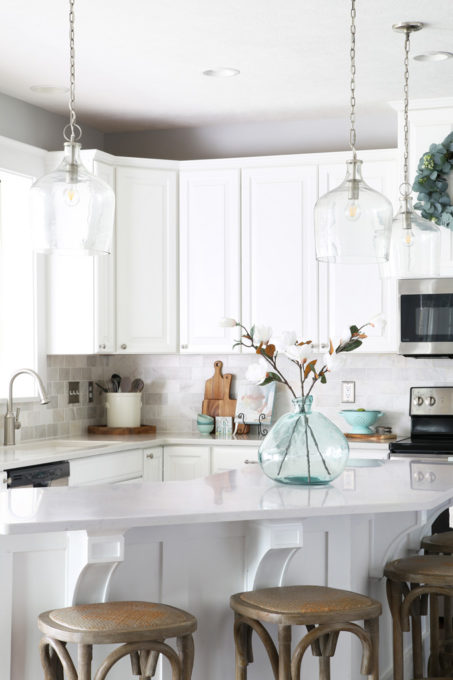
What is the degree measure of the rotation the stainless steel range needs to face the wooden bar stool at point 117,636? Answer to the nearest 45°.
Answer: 0° — it already faces it

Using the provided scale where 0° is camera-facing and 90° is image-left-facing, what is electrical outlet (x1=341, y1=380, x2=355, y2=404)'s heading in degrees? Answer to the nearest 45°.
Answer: approximately 0°

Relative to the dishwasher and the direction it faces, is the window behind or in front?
behind

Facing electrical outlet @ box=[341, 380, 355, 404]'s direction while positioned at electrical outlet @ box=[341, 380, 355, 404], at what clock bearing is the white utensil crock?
The white utensil crock is roughly at 3 o'clock from the electrical outlet.

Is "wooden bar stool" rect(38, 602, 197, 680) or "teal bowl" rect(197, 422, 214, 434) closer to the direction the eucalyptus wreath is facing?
the wooden bar stool

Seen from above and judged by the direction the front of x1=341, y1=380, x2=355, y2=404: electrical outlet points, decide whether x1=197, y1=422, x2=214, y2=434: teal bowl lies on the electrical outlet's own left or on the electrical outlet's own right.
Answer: on the electrical outlet's own right

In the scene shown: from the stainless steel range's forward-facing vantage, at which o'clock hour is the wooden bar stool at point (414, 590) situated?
The wooden bar stool is roughly at 12 o'clock from the stainless steel range.
